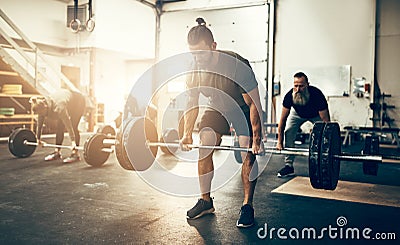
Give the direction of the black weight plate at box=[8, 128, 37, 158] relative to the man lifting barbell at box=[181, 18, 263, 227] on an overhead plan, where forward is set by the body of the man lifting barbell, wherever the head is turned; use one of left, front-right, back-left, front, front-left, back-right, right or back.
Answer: right

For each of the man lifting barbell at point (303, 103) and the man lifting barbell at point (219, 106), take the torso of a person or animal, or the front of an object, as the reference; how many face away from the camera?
0

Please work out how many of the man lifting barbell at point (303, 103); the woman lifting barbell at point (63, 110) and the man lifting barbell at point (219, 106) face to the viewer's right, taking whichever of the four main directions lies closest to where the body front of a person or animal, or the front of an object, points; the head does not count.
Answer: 0

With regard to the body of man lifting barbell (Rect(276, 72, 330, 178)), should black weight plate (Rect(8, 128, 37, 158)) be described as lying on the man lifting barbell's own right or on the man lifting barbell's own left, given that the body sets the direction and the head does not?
on the man lifting barbell's own right

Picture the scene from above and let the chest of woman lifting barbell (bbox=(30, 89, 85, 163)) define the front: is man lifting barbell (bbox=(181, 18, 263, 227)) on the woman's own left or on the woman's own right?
on the woman's own left

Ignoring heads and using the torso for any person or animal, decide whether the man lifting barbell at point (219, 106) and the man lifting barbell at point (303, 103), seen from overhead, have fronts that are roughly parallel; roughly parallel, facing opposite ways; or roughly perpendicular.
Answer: roughly parallel

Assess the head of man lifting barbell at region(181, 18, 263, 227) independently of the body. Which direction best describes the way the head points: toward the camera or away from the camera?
toward the camera

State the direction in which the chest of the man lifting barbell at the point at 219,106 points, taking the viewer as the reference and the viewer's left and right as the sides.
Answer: facing the viewer and to the left of the viewer

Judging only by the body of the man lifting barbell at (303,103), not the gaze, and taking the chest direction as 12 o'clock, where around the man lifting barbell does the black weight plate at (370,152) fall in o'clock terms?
The black weight plate is roughly at 9 o'clock from the man lifting barbell.
